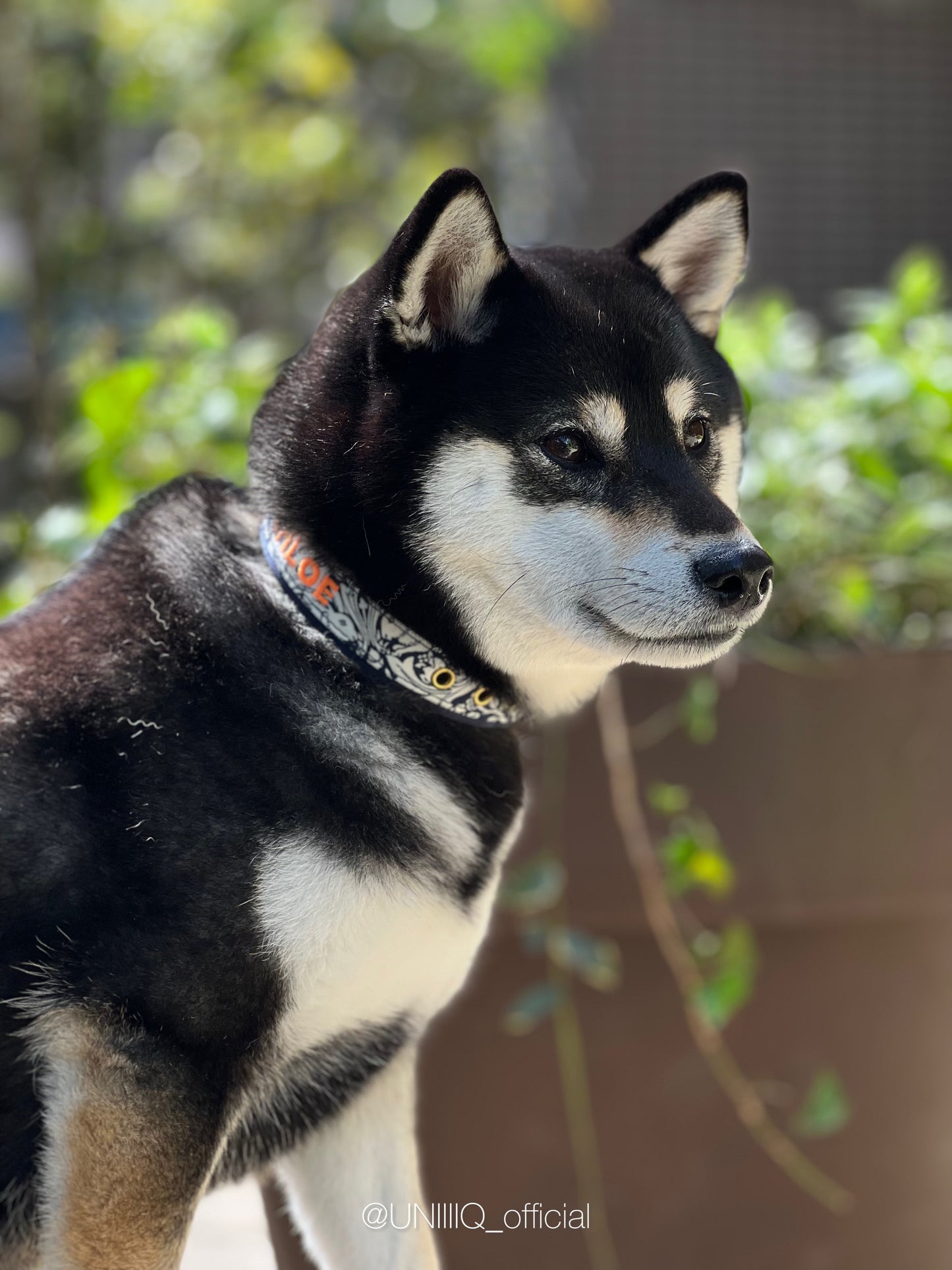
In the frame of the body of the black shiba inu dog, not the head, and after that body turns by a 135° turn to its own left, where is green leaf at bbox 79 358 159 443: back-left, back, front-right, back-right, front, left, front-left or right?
front

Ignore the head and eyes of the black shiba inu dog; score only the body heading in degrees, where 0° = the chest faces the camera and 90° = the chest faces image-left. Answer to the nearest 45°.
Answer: approximately 315°
